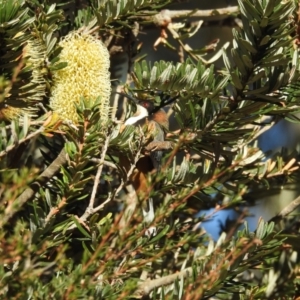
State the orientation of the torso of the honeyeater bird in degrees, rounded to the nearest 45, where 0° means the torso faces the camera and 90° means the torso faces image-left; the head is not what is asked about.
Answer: approximately 90°
